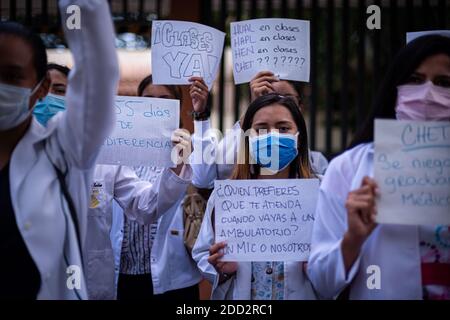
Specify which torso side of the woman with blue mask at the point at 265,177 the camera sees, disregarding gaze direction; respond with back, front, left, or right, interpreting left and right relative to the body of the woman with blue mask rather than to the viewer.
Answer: front

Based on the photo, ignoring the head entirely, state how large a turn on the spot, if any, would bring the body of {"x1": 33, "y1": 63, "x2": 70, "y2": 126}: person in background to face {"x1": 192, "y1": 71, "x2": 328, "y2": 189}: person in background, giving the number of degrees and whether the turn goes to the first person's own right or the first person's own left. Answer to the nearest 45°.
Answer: approximately 45° to the first person's own left

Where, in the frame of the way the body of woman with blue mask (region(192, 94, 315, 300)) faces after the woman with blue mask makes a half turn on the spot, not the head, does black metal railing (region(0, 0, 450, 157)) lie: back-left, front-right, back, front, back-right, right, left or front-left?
front

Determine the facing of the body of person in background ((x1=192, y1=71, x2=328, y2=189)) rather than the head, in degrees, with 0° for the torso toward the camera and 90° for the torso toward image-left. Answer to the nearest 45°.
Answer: approximately 0°

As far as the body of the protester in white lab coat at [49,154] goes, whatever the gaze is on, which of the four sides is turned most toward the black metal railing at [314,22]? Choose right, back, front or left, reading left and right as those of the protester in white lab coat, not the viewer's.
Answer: back

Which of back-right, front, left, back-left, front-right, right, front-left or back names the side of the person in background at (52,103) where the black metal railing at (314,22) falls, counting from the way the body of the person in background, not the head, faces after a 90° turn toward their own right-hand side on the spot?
back

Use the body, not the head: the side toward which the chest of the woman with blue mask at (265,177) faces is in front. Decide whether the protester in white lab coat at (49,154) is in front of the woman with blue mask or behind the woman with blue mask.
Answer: in front

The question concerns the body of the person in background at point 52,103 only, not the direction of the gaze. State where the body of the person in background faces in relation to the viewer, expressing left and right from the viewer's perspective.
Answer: facing the viewer and to the right of the viewer

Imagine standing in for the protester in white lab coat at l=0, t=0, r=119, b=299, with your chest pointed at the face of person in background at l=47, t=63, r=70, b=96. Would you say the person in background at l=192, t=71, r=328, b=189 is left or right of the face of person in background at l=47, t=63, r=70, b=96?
right

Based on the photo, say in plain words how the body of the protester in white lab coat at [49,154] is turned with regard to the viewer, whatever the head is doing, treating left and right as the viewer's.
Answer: facing the viewer and to the left of the viewer

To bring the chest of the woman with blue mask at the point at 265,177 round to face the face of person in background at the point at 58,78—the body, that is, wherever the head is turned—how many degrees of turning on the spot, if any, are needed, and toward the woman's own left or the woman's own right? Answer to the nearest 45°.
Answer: approximately 135° to the woman's own right
